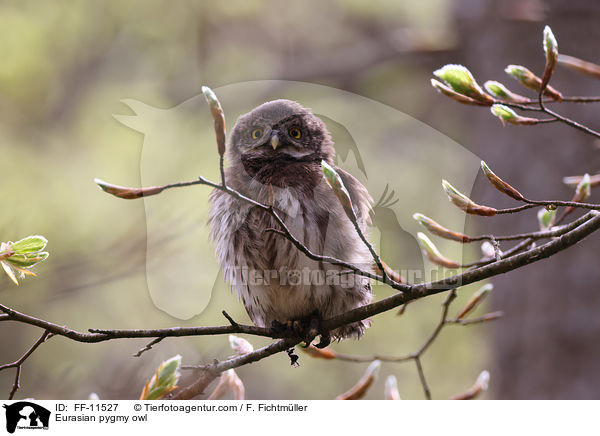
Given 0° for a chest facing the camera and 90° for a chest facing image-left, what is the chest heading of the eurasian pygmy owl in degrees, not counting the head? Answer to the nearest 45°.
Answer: approximately 0°
